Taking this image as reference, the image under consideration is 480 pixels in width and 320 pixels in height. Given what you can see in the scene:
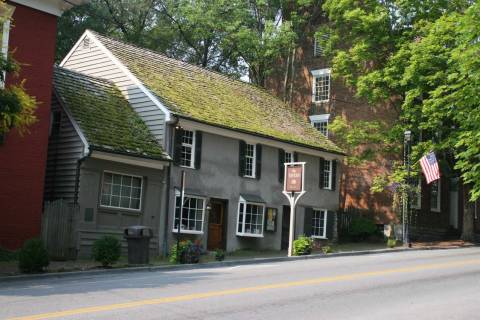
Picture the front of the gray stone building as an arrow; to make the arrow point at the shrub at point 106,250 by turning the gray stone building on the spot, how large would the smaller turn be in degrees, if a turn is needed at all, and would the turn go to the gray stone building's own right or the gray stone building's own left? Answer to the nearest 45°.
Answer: approximately 45° to the gray stone building's own right

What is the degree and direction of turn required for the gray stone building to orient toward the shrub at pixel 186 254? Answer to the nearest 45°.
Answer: approximately 45° to its right

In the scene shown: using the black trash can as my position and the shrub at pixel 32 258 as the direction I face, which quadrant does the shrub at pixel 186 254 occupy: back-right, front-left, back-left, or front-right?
back-left

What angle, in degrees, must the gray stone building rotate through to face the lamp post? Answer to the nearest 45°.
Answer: approximately 45° to its left

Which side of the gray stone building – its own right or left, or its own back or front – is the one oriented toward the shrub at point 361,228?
left

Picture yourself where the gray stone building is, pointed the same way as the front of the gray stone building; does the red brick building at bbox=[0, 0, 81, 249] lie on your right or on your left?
on your right

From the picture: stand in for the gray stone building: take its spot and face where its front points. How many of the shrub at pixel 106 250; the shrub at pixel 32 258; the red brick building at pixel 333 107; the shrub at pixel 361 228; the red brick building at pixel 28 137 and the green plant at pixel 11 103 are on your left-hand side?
2

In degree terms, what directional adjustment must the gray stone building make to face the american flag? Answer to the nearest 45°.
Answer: approximately 45° to its left

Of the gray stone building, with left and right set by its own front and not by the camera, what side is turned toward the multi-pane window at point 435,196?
left

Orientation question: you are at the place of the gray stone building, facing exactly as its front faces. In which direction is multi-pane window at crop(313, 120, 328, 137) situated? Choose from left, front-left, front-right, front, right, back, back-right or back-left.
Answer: left

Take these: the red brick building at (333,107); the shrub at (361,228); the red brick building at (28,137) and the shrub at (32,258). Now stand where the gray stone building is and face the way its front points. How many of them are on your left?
2
